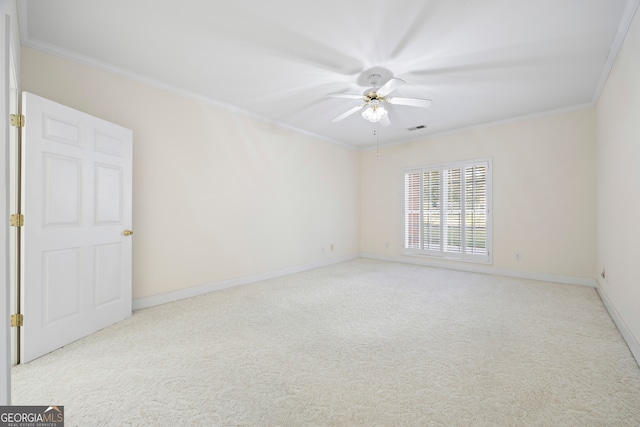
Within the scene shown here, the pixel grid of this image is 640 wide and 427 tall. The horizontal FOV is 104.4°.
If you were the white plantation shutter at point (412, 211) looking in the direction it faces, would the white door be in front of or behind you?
in front

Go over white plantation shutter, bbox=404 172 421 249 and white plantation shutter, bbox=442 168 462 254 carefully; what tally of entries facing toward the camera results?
2

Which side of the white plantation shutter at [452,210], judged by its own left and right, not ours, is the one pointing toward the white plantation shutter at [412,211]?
right

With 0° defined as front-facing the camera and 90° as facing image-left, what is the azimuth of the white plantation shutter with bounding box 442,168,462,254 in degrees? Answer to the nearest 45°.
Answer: approximately 0°

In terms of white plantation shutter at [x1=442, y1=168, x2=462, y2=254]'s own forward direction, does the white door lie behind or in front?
in front
